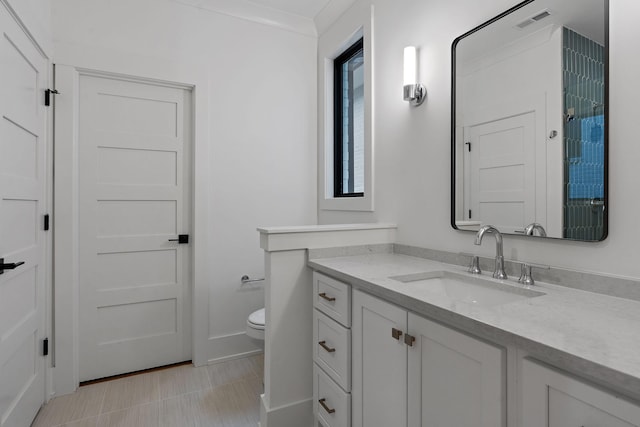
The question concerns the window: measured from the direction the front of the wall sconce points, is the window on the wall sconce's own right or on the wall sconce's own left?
on the wall sconce's own right

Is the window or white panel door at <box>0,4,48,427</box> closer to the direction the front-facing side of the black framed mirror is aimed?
the white panel door

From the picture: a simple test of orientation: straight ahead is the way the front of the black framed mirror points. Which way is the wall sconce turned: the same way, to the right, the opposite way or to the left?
the same way

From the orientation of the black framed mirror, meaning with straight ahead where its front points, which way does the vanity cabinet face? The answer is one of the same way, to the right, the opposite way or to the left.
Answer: the same way

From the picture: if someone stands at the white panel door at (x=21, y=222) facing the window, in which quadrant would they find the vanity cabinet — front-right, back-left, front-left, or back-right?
front-right

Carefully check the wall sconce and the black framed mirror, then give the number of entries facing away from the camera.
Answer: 0

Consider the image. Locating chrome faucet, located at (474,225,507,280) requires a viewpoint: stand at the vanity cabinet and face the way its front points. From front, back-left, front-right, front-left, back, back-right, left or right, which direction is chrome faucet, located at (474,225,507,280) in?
back

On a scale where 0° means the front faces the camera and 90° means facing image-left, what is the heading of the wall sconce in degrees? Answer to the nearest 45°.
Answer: approximately 45°

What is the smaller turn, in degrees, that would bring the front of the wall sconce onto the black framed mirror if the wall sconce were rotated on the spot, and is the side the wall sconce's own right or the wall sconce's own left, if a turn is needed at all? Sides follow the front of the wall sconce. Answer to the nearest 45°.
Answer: approximately 90° to the wall sconce's own left

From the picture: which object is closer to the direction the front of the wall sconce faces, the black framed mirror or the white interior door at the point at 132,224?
the white interior door

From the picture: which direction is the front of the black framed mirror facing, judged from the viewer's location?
facing the viewer and to the left of the viewer
